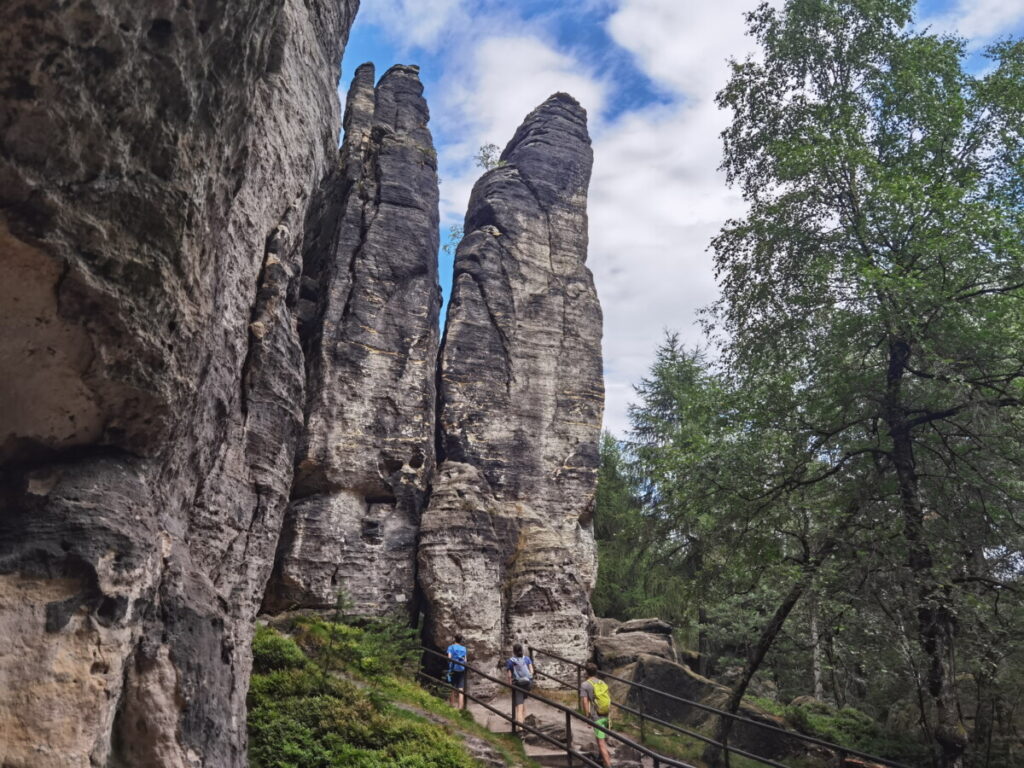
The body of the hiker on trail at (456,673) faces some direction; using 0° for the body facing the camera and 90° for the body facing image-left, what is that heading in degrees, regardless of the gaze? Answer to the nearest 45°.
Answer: approximately 180°

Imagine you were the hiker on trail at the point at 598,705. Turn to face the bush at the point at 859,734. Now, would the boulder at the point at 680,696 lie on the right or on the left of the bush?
left

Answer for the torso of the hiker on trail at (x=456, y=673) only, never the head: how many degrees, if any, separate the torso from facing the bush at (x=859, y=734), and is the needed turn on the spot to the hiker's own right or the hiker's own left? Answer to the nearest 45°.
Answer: approximately 90° to the hiker's own right

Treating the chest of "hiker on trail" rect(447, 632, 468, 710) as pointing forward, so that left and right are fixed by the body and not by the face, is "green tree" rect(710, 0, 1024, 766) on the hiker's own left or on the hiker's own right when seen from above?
on the hiker's own right

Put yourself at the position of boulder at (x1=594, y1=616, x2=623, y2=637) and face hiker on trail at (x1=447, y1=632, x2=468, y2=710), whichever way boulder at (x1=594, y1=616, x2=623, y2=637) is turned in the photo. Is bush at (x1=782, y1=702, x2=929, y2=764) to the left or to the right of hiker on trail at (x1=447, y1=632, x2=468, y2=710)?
left

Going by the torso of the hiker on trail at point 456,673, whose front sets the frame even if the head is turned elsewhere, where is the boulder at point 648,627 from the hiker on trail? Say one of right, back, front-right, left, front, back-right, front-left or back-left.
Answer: front-right

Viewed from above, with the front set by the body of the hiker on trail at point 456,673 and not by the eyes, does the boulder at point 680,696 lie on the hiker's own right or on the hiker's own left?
on the hiker's own right

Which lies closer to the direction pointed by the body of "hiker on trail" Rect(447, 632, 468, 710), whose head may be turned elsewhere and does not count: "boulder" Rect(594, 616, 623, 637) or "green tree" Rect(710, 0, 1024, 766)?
the boulder

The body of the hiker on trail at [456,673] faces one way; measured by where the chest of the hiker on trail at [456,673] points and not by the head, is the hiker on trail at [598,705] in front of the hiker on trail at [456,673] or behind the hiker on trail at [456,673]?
behind
